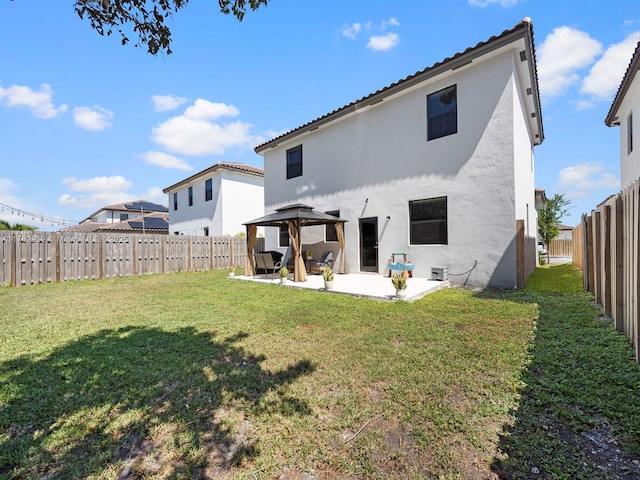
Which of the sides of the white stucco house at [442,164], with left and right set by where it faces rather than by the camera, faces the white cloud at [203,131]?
left

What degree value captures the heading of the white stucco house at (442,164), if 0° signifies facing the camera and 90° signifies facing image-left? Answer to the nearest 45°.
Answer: approximately 225°

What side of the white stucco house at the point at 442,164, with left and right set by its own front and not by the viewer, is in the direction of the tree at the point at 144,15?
back

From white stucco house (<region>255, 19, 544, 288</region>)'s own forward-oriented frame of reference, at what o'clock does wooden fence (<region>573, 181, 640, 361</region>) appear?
The wooden fence is roughly at 4 o'clock from the white stucco house.

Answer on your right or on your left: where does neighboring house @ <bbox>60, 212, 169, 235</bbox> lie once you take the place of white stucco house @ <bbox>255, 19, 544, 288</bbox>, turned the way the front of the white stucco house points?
on your left
